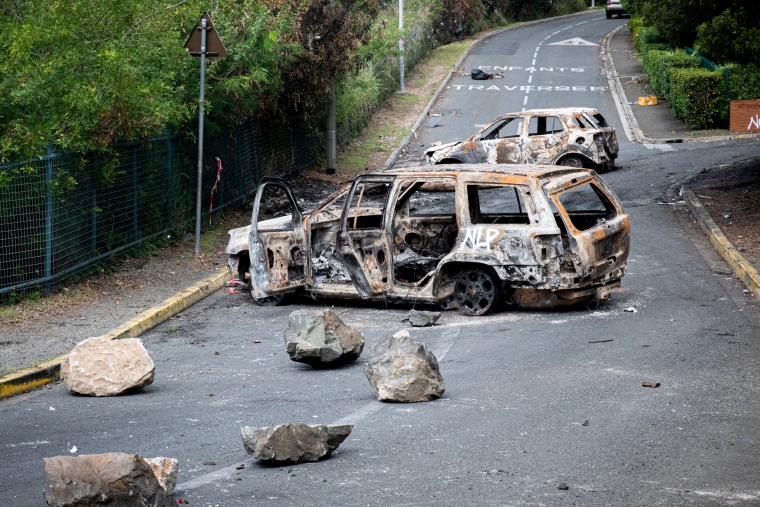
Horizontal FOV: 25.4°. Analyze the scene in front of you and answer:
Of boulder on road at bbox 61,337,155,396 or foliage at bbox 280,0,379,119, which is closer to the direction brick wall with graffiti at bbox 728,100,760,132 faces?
the boulder on road

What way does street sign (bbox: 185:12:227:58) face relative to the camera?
away from the camera

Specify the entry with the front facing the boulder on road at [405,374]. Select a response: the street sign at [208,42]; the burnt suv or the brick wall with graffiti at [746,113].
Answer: the brick wall with graffiti at [746,113]

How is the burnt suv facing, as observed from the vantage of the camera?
facing away from the viewer and to the left of the viewer

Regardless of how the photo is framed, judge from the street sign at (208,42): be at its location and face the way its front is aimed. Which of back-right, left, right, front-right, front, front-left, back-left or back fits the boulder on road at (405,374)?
back

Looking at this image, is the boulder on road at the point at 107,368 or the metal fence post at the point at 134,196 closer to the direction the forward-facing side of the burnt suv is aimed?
the metal fence post

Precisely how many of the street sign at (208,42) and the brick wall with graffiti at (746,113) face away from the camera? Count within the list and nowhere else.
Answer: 1

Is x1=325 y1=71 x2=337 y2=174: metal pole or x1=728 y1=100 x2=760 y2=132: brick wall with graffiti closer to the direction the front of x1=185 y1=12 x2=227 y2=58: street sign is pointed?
the metal pole

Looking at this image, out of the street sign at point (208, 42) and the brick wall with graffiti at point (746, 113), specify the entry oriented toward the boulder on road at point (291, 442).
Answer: the brick wall with graffiti at point (746, 113)

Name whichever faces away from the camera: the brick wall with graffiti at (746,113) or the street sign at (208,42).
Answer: the street sign at (208,42)

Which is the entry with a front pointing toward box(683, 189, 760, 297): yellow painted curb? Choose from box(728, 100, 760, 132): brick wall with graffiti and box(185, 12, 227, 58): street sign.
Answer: box(728, 100, 760, 132): brick wall with graffiti

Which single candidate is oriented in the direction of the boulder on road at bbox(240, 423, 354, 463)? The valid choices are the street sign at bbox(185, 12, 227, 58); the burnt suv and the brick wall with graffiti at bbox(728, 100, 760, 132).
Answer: the brick wall with graffiti at bbox(728, 100, 760, 132)

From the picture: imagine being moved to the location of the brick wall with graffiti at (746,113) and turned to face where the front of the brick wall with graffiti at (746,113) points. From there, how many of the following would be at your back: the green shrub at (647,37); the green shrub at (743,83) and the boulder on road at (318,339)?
2

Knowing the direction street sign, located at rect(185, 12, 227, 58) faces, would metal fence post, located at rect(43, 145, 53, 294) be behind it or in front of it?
behind
